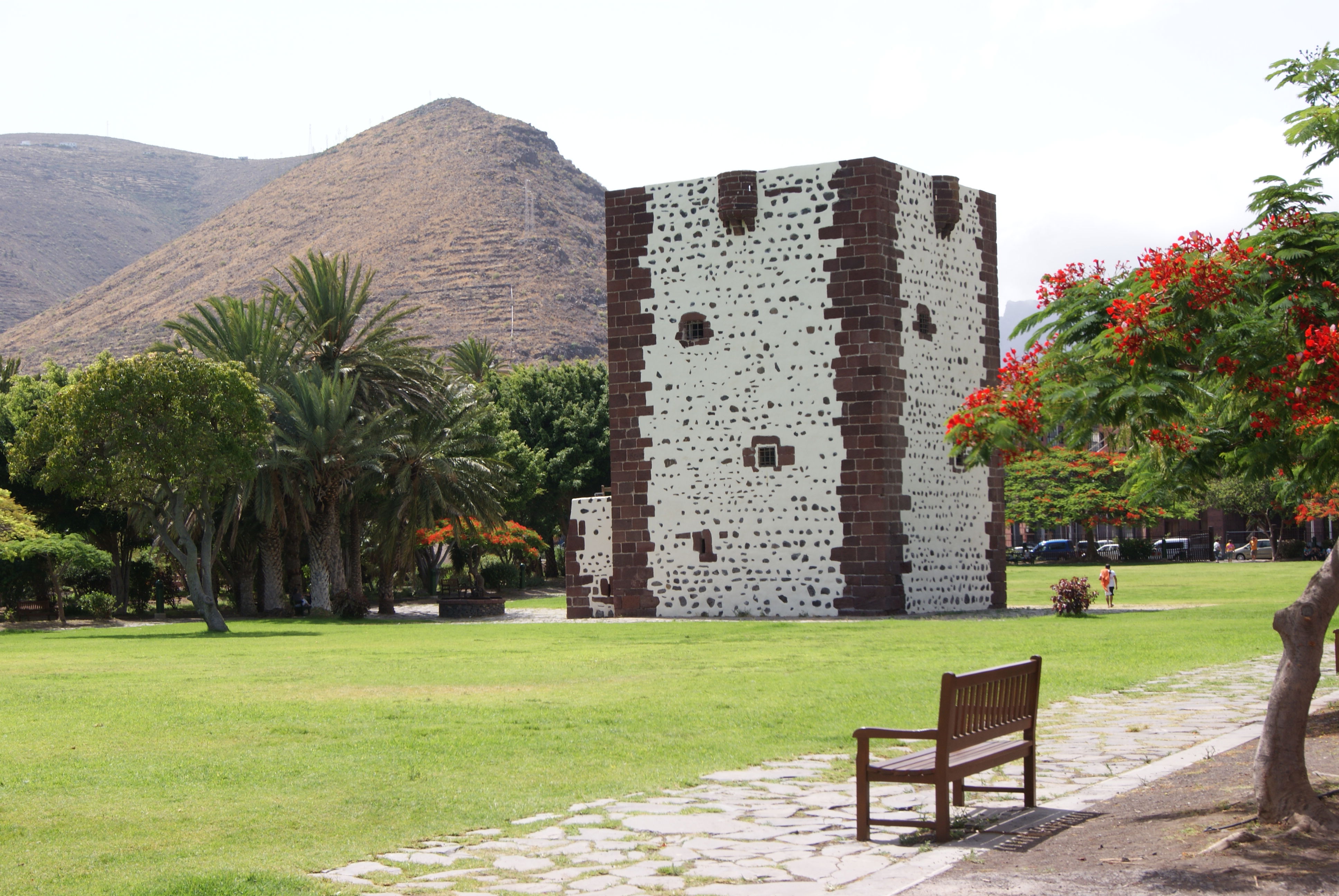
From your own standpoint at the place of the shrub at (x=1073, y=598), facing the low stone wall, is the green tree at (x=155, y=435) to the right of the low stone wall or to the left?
left

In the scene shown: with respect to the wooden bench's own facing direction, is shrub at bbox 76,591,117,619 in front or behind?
in front

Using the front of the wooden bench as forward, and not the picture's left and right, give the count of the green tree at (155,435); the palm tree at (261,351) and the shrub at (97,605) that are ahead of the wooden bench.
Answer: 3

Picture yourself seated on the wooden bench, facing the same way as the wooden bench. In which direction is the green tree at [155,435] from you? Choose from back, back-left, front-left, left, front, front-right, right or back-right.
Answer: front

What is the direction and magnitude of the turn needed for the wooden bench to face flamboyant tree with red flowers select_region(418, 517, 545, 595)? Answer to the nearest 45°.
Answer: approximately 45° to its right
